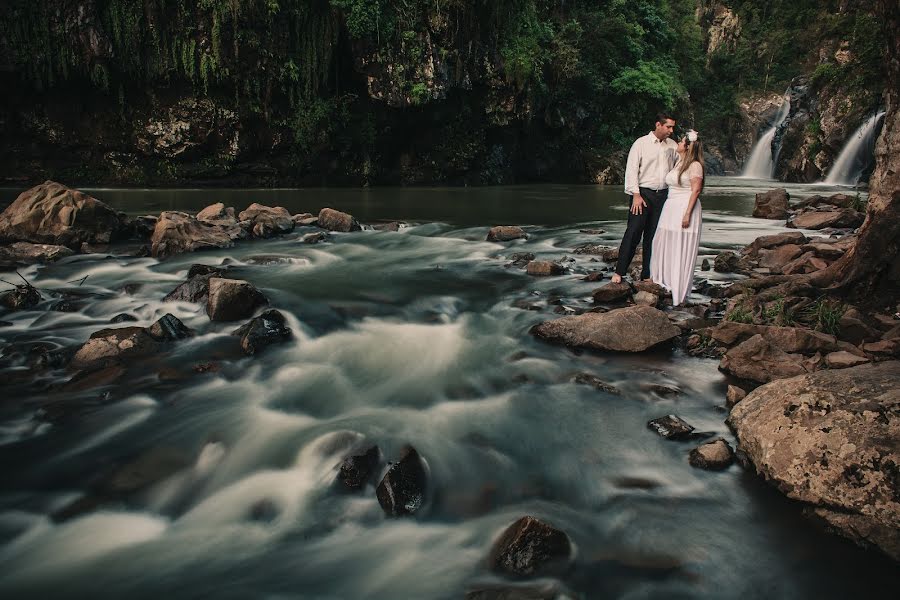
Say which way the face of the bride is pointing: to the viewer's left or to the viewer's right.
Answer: to the viewer's left

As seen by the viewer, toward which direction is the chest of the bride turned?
to the viewer's left

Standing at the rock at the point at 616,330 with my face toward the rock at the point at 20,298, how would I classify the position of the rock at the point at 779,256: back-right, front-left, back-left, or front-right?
back-right

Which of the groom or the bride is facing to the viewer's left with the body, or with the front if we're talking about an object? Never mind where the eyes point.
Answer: the bride

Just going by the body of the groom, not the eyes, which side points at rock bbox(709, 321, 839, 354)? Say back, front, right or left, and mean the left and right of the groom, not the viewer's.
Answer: front

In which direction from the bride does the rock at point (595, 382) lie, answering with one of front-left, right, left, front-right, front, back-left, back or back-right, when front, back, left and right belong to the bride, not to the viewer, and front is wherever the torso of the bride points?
left

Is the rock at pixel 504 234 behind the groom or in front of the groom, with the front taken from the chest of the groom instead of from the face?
behind

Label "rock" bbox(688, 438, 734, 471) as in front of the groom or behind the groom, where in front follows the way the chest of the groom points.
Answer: in front

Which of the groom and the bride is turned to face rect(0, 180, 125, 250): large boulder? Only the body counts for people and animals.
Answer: the bride

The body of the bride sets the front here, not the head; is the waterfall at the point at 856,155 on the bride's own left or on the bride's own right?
on the bride's own right

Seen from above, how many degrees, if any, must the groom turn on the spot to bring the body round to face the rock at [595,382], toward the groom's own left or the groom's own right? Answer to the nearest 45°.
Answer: approximately 45° to the groom's own right

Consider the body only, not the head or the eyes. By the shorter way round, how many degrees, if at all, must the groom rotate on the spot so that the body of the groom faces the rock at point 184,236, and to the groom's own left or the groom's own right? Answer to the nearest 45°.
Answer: approximately 135° to the groom's own right

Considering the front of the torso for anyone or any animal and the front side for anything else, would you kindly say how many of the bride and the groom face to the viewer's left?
1

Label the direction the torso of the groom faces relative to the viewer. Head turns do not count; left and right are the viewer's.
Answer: facing the viewer and to the right of the viewer

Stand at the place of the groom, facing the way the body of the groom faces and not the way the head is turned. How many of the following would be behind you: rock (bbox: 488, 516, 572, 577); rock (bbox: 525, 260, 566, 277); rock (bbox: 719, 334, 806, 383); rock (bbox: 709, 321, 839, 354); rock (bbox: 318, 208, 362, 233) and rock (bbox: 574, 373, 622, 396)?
2
